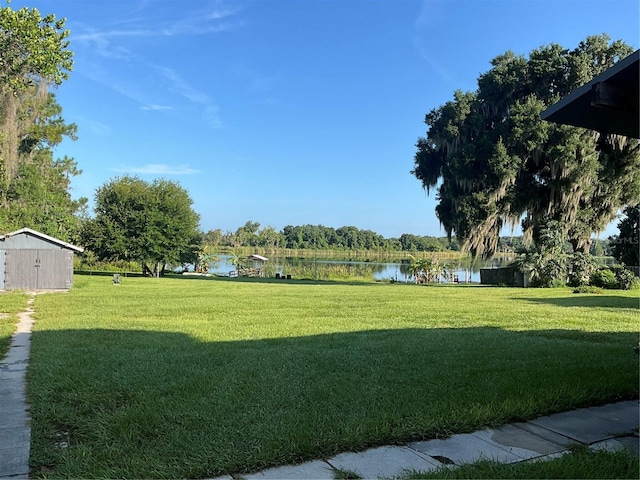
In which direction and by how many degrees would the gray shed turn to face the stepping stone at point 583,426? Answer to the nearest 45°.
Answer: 0° — it already faces it

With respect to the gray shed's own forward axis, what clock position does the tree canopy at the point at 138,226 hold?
The tree canopy is roughly at 7 o'clock from the gray shed.

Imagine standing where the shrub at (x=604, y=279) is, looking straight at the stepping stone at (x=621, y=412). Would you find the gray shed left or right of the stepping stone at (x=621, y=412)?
right

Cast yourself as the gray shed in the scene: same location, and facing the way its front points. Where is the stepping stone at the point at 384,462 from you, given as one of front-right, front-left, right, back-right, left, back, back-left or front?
front

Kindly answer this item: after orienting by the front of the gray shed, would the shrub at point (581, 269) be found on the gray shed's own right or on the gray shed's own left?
on the gray shed's own left

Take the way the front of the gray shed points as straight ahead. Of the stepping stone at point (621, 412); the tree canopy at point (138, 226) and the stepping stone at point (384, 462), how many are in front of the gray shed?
2

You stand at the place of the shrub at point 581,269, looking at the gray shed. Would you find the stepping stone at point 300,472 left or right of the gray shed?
left

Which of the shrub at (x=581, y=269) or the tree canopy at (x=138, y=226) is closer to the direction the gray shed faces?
the shrub

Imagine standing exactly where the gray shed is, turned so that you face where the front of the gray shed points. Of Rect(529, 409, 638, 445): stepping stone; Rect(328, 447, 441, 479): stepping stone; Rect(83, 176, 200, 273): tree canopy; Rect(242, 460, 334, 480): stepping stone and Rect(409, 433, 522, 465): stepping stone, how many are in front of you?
4

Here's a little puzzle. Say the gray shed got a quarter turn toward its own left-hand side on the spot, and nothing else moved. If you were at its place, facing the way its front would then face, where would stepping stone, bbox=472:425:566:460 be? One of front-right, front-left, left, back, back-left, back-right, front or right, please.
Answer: right

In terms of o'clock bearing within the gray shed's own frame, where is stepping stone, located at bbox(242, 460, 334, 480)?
The stepping stone is roughly at 12 o'clock from the gray shed.

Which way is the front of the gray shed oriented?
toward the camera

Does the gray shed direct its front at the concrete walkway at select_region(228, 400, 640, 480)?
yes

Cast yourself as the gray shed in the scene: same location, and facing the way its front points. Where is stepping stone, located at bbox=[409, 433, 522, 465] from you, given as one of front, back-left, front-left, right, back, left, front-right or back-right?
front

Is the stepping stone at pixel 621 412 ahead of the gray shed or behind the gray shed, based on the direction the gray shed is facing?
ahead
